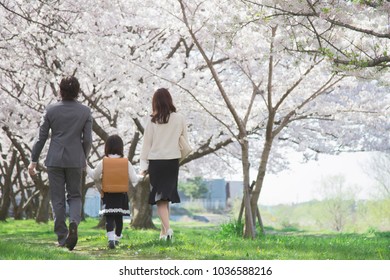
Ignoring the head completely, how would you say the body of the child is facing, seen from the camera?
away from the camera

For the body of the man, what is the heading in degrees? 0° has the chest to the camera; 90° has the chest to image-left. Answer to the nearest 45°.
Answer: approximately 180°

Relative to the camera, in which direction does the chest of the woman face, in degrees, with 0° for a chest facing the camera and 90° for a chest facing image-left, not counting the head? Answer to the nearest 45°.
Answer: approximately 180°

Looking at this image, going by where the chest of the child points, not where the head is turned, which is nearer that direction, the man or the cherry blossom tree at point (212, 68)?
the cherry blossom tree

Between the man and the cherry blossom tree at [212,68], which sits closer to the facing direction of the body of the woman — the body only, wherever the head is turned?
the cherry blossom tree

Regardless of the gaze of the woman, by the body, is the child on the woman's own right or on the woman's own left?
on the woman's own left

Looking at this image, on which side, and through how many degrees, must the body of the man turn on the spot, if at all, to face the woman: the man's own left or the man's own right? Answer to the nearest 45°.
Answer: approximately 90° to the man's own right

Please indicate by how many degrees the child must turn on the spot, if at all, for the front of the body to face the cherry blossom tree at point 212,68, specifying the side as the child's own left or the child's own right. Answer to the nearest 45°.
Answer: approximately 45° to the child's own right

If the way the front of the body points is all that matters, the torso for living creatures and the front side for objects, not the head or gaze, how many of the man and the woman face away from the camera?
2

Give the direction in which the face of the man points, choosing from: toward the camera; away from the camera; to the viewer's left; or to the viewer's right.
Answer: away from the camera
